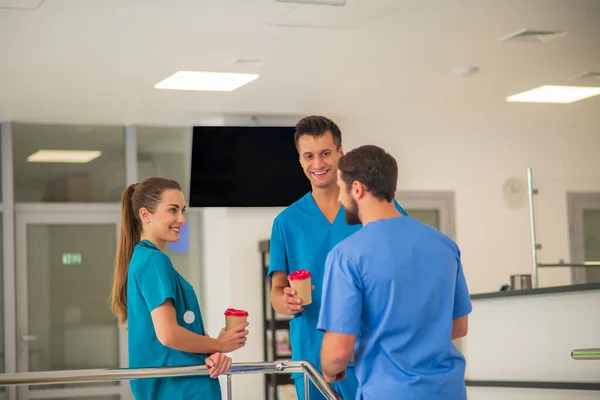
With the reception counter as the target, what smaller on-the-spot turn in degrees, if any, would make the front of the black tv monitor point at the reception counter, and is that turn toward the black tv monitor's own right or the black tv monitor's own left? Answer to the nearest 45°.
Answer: approximately 45° to the black tv monitor's own left

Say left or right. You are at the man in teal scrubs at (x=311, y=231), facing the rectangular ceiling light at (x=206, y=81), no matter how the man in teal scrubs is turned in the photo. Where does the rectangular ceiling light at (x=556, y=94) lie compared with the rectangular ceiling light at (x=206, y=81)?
right

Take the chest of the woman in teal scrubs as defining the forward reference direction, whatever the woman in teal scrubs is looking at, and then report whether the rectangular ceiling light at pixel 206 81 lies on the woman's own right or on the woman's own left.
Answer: on the woman's own left

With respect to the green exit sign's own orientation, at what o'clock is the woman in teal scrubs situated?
The woman in teal scrubs is roughly at 12 o'clock from the green exit sign.

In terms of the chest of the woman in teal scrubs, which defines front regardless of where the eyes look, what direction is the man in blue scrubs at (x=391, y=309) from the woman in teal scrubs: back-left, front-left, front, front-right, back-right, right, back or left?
front-right

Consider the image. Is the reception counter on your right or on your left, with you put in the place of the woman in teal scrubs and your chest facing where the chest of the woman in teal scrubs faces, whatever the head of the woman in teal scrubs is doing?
on your left

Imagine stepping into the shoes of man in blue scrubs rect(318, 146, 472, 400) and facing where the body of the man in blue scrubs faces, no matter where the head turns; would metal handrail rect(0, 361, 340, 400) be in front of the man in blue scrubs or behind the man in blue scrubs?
in front

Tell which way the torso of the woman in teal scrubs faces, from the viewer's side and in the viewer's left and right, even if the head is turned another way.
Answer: facing to the right of the viewer

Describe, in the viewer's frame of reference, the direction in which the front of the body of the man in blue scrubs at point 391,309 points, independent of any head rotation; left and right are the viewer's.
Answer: facing away from the viewer and to the left of the viewer

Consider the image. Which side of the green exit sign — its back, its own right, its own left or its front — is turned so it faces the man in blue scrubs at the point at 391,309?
front

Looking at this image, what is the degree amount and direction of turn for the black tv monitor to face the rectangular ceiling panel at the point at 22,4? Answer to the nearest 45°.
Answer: approximately 45° to its right
